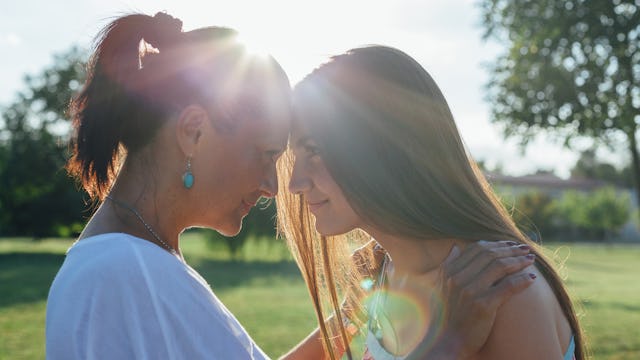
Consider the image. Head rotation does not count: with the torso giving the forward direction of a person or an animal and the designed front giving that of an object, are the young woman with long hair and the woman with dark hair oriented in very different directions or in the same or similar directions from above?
very different directions

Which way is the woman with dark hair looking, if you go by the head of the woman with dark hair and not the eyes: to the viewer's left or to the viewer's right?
to the viewer's right

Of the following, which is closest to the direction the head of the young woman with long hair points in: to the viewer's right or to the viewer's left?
to the viewer's left

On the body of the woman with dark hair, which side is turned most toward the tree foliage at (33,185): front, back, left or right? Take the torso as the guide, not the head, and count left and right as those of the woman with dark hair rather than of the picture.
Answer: left

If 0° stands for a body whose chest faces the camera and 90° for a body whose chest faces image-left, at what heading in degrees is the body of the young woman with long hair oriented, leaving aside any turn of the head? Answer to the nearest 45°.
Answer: approximately 90°

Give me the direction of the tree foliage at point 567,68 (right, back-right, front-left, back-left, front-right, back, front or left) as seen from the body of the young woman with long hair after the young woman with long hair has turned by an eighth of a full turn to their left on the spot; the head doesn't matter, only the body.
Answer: back-right

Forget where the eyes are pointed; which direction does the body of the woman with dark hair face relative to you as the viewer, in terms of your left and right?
facing to the right of the viewer

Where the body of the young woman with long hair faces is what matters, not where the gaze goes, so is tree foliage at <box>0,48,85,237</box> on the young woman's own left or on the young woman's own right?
on the young woman's own right

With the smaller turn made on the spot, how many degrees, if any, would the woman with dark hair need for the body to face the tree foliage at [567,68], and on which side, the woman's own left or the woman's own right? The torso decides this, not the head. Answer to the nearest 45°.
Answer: approximately 45° to the woman's own left
